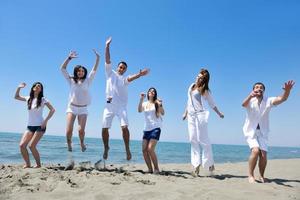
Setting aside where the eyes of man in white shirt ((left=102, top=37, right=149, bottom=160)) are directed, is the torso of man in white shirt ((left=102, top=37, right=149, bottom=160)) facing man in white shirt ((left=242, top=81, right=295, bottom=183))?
no

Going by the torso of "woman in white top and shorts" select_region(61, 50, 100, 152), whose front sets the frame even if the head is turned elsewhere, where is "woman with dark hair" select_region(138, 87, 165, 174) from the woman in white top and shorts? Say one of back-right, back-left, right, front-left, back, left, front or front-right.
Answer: left

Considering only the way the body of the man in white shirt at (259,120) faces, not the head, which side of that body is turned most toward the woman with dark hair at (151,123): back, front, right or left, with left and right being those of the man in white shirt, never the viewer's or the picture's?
right

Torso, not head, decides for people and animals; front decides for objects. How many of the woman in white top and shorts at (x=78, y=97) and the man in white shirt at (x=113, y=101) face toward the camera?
2

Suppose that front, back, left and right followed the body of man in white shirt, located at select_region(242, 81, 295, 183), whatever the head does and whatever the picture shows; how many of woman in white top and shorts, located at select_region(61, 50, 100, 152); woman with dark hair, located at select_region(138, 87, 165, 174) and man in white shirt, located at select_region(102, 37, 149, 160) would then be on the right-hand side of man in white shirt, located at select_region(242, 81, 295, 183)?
3

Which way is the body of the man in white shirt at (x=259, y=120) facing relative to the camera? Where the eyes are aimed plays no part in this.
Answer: toward the camera

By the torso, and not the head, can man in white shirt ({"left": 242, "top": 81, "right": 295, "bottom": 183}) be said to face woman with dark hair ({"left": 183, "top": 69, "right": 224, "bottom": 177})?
no

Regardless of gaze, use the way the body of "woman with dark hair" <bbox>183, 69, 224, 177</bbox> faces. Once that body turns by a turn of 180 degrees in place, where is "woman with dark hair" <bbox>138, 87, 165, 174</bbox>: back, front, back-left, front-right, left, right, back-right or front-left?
back-left

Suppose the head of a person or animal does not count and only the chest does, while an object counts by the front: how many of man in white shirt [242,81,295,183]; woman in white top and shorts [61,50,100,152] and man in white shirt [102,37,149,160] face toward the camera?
3

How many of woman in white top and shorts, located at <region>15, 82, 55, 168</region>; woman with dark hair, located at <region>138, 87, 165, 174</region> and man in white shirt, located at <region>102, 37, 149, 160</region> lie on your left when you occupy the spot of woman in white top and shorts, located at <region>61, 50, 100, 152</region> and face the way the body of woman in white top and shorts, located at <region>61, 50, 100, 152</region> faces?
2

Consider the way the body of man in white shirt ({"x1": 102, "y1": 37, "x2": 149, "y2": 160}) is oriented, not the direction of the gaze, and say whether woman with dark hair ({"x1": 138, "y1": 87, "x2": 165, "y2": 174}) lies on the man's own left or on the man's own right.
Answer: on the man's own left

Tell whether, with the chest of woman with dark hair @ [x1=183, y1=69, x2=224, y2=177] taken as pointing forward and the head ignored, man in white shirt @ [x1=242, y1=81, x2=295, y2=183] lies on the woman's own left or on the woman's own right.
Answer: on the woman's own left

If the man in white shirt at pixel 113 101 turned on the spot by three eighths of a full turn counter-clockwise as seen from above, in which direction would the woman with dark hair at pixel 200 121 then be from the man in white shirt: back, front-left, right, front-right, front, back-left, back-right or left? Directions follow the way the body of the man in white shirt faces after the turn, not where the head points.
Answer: front-right

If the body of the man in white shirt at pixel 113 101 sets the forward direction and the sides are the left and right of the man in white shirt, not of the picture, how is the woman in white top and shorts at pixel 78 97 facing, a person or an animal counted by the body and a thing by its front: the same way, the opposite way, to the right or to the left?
the same way

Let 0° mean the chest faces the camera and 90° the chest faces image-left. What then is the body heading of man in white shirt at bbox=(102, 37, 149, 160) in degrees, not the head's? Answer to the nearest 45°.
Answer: approximately 0°

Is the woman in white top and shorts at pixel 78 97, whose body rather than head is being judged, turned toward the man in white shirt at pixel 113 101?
no
